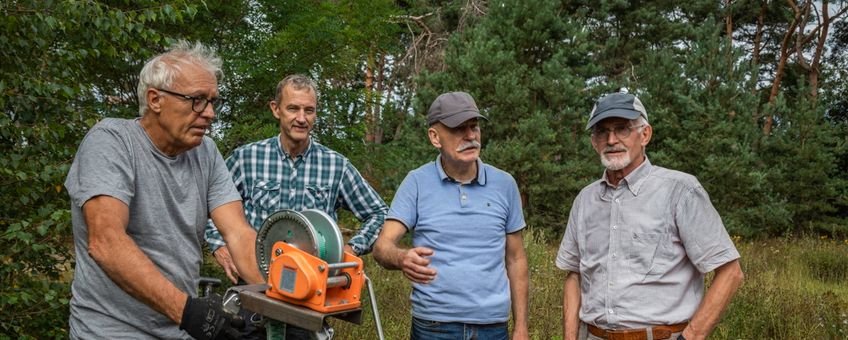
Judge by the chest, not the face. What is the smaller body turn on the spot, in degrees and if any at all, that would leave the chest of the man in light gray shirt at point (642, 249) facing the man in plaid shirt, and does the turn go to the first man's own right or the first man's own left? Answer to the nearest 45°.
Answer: approximately 45° to the first man's own right

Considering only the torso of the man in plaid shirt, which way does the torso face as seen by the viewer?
toward the camera

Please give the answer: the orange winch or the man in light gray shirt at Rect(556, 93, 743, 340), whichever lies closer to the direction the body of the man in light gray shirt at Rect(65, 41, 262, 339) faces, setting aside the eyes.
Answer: the orange winch

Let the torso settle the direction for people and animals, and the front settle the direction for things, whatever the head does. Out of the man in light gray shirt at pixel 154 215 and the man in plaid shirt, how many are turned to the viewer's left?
0

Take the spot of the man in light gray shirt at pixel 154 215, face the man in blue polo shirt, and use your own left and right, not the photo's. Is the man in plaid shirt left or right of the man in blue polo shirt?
left

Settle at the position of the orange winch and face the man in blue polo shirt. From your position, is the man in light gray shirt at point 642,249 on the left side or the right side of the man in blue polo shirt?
right

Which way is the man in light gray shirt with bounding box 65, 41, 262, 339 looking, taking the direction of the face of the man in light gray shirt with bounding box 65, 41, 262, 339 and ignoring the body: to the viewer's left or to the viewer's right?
to the viewer's right

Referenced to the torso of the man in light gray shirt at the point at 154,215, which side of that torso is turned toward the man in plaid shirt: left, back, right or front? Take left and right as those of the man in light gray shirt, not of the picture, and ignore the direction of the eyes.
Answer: left

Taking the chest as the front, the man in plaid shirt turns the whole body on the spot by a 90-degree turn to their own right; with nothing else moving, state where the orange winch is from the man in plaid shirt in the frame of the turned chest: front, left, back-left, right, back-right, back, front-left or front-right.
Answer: left

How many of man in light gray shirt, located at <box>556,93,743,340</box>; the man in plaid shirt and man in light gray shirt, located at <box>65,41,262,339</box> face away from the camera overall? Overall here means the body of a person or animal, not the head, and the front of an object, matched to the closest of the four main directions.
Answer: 0

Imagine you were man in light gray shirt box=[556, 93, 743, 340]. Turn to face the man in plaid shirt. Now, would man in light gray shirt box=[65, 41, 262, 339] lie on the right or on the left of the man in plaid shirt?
left

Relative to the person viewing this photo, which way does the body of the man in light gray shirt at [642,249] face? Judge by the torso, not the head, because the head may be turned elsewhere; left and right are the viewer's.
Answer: facing the viewer and to the left of the viewer

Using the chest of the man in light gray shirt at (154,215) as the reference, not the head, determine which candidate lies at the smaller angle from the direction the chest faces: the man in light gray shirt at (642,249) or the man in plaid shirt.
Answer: the man in light gray shirt

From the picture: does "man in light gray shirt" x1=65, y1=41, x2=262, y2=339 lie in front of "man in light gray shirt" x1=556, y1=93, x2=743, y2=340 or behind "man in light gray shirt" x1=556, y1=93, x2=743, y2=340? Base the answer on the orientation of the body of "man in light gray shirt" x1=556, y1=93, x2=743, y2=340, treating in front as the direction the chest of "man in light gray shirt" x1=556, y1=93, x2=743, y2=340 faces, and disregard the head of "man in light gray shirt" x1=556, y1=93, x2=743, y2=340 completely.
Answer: in front
